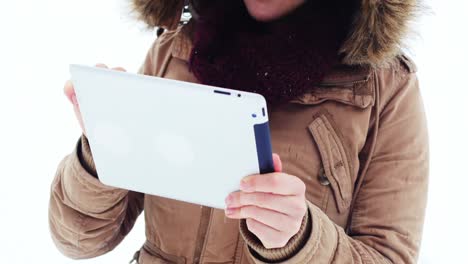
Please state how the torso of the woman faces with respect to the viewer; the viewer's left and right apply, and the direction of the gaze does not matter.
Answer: facing the viewer and to the left of the viewer
